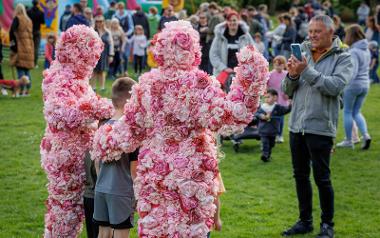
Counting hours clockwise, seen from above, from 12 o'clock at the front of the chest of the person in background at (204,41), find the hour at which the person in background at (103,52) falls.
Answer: the person in background at (103,52) is roughly at 3 o'clock from the person in background at (204,41).

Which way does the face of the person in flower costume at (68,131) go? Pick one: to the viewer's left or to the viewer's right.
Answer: to the viewer's right

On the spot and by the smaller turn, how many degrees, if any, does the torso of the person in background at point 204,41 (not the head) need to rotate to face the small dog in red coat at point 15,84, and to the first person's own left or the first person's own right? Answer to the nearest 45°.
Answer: approximately 90° to the first person's own right

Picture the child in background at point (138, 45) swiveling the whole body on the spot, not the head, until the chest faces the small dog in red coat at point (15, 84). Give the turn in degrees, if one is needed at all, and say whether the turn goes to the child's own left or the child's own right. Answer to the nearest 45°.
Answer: approximately 45° to the child's own right

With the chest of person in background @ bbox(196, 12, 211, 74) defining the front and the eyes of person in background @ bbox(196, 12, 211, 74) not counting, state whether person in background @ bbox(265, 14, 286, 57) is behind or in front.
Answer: behind

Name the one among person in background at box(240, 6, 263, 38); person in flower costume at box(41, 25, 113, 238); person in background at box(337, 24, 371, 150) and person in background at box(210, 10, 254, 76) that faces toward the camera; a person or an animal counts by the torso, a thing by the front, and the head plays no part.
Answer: person in background at box(210, 10, 254, 76)
